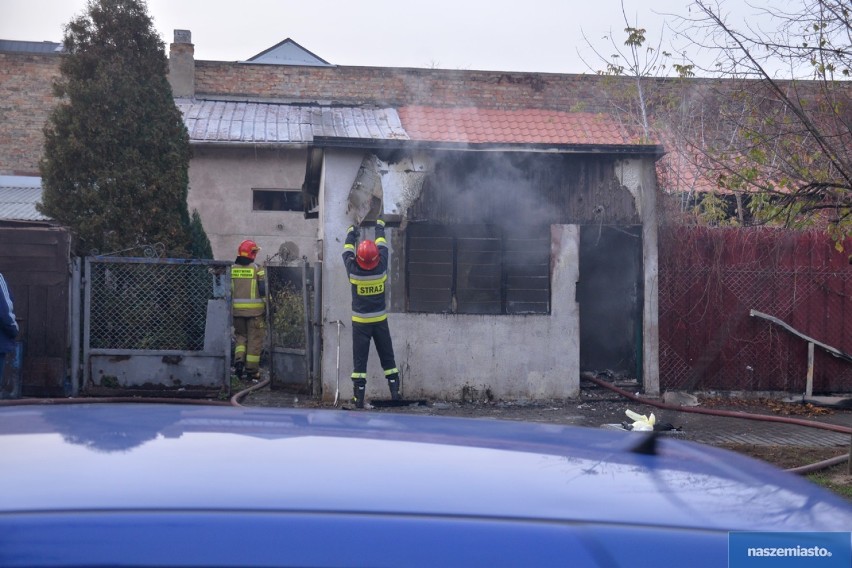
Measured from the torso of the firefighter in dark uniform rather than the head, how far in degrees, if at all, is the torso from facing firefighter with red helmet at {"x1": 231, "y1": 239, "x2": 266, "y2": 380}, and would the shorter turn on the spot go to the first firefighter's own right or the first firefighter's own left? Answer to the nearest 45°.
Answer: approximately 45° to the first firefighter's own left

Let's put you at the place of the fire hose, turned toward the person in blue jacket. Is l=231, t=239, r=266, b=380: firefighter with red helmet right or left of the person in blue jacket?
right

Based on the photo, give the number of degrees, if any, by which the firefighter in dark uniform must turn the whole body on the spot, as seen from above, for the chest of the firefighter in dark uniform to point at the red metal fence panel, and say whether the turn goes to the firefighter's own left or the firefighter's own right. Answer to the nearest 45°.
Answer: approximately 90° to the firefighter's own right

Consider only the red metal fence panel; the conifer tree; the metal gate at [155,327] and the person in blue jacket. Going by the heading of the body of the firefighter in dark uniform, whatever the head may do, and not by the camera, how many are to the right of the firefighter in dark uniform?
1

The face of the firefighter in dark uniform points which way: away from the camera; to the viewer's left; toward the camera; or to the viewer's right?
away from the camera

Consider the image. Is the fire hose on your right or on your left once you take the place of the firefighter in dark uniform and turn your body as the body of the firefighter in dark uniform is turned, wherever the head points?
on your right

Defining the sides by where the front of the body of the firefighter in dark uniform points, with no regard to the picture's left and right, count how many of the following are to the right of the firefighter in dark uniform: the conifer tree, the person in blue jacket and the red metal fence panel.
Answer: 1

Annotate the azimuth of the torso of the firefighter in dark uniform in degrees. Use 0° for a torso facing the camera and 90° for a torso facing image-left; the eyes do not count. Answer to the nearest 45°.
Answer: approximately 180°
